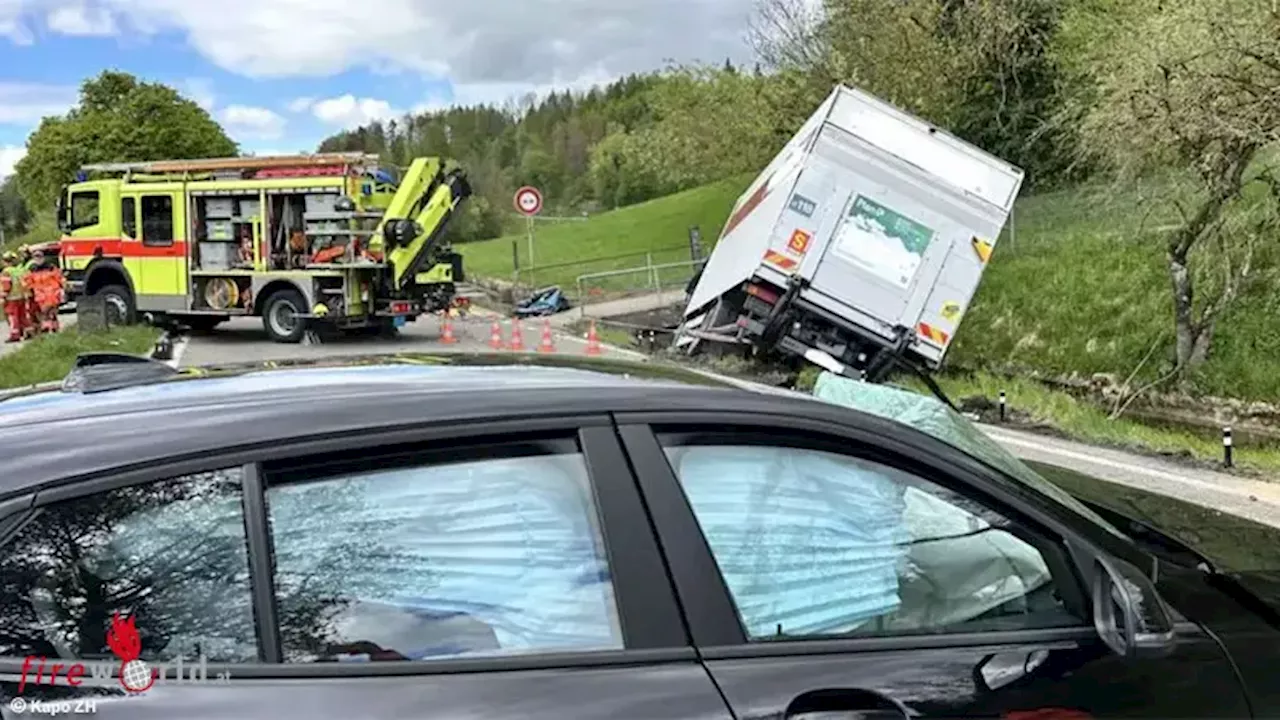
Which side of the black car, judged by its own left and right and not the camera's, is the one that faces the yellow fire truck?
left

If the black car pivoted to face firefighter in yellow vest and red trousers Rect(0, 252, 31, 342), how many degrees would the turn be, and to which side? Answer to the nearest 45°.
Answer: approximately 135° to its left

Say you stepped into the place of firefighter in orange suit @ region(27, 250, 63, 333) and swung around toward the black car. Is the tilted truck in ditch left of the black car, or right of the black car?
left

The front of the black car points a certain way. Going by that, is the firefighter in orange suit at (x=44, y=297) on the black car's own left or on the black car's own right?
on the black car's own left

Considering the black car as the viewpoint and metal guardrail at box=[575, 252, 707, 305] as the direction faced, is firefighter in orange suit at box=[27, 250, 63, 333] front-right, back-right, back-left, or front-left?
front-left

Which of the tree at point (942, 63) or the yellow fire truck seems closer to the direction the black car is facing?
the tree

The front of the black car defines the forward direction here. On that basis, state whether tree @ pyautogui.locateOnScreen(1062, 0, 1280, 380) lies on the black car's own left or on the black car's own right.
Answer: on the black car's own left

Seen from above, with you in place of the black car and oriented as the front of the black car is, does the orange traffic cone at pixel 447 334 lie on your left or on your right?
on your left

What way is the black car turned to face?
to the viewer's right

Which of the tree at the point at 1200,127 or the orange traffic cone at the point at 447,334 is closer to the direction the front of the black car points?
the tree
